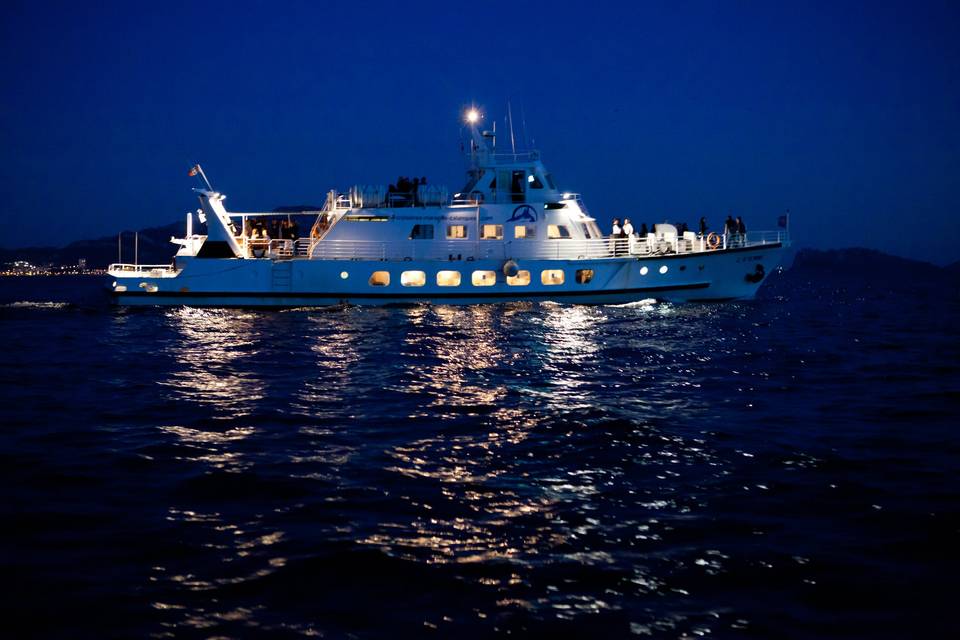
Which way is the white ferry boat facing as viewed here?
to the viewer's right
